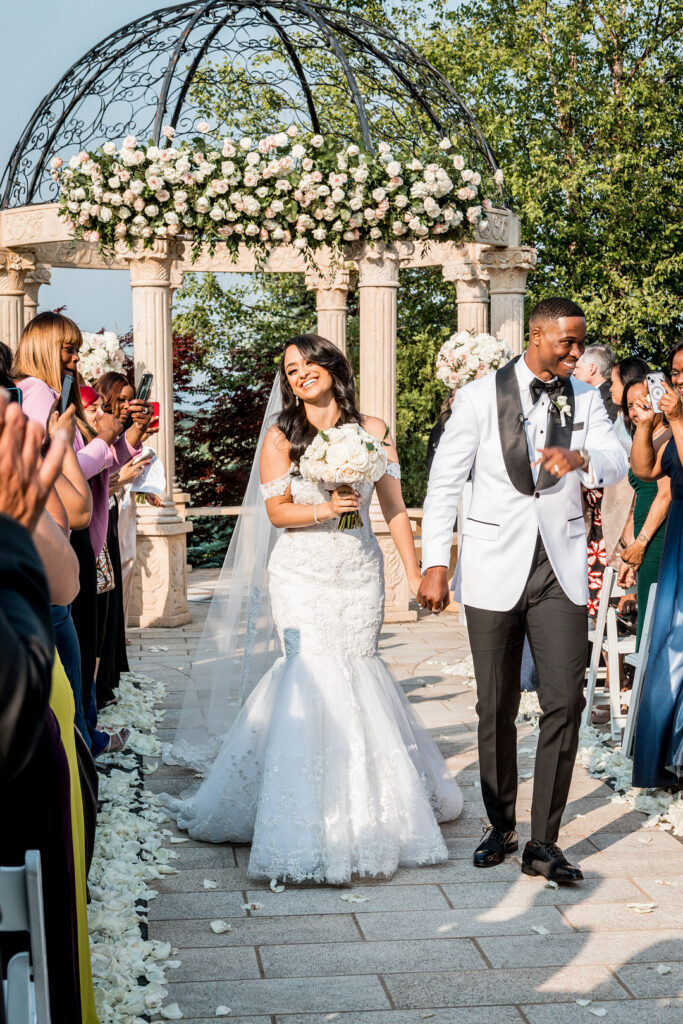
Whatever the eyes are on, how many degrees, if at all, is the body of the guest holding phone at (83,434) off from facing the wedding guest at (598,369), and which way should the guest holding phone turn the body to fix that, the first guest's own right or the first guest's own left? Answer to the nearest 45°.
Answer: approximately 45° to the first guest's own left

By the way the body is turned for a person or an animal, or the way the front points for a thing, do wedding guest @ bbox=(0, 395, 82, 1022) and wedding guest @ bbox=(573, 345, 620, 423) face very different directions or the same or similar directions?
very different directions

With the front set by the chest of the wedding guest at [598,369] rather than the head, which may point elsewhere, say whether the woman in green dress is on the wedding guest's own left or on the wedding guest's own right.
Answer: on the wedding guest's own left

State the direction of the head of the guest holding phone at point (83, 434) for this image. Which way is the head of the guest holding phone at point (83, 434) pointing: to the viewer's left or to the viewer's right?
to the viewer's right

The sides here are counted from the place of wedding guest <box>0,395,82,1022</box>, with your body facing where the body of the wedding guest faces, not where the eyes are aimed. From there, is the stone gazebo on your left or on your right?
on your left

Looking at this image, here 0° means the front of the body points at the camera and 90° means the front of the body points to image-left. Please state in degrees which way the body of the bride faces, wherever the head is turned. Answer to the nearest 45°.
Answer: approximately 0°

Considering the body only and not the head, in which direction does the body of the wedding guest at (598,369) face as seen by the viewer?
to the viewer's left

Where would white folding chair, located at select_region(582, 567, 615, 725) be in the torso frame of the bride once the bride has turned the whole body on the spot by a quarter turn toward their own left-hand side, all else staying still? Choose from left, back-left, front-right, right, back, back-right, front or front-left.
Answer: front-left

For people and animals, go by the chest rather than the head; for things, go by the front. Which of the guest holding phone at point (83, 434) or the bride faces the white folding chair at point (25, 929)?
the bride

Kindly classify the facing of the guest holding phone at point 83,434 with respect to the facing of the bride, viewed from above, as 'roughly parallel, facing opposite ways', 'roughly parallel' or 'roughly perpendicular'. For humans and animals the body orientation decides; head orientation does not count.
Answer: roughly perpendicular

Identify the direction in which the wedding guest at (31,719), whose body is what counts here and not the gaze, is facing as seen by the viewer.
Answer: to the viewer's right

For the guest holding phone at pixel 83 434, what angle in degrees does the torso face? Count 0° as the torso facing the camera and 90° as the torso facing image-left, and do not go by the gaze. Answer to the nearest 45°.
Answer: approximately 270°

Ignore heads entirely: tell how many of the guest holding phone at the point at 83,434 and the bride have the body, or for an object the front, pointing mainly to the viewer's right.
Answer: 1
